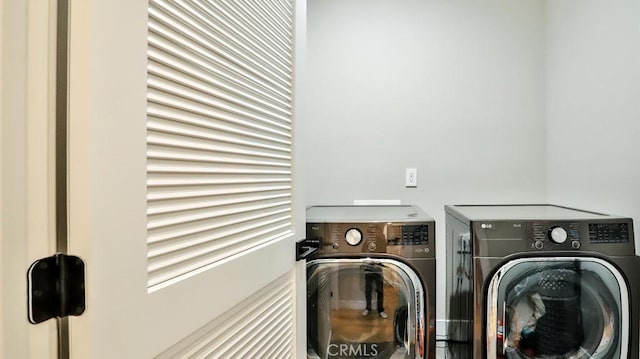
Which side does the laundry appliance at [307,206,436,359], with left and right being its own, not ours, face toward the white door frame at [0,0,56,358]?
front

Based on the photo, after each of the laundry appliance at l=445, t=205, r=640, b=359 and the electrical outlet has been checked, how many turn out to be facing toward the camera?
2

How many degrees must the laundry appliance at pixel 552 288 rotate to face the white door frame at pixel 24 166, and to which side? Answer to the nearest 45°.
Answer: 0° — it already faces it

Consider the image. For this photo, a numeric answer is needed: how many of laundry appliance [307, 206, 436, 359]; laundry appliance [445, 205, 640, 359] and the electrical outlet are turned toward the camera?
3

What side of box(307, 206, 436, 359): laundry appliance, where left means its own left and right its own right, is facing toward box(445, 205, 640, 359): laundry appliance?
left

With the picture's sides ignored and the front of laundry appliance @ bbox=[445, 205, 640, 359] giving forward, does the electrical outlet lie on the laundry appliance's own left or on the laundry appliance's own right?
on the laundry appliance's own right

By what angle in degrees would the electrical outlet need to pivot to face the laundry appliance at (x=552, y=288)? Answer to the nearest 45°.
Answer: approximately 45° to its left

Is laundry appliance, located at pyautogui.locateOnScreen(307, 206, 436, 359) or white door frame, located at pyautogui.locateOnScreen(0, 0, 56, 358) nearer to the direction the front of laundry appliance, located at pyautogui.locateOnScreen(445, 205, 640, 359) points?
the white door frame

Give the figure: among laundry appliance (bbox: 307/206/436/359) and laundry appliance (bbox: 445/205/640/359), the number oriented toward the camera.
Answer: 2
